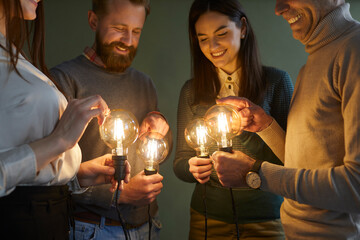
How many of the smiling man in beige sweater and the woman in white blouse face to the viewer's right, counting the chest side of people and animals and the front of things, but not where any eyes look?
1

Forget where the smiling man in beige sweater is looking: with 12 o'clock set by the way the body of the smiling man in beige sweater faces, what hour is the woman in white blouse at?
The woman in white blouse is roughly at 11 o'clock from the smiling man in beige sweater.

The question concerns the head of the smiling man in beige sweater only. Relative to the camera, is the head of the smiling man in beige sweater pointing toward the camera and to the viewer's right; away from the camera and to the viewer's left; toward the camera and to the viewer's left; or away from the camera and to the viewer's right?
toward the camera and to the viewer's left

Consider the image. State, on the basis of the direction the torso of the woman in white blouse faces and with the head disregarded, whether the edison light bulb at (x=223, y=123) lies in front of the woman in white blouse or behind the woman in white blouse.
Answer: in front

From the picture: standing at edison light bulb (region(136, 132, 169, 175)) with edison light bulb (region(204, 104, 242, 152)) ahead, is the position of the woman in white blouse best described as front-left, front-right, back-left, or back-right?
back-right

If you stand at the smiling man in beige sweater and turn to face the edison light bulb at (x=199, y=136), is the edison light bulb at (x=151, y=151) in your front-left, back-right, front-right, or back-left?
front-left

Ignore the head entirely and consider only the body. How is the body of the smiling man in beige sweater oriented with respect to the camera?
to the viewer's left

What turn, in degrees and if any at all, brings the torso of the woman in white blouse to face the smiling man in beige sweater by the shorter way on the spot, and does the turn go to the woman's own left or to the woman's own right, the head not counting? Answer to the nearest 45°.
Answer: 0° — they already face them

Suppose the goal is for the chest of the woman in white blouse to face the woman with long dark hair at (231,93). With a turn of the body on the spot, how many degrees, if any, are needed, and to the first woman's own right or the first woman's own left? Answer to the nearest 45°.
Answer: approximately 45° to the first woman's own left

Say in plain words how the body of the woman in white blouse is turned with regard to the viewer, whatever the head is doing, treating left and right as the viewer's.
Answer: facing to the right of the viewer
